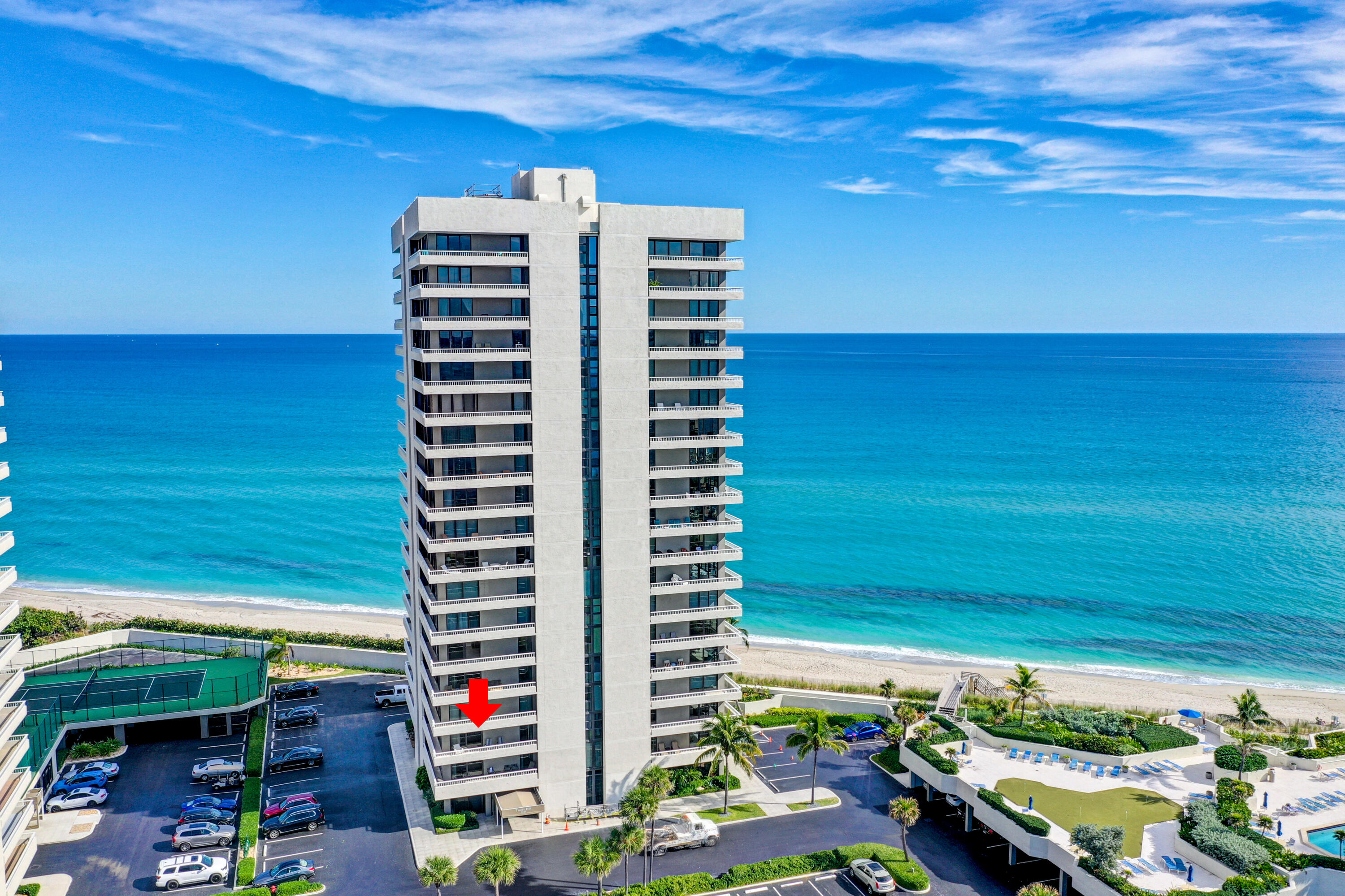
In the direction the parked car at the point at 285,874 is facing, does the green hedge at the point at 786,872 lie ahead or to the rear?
to the rear

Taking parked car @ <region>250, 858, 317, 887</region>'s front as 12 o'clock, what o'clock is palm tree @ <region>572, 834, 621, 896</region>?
The palm tree is roughly at 7 o'clock from the parked car.

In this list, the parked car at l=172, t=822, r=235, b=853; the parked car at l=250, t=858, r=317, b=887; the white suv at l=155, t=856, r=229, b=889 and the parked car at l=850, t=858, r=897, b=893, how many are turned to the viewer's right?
2

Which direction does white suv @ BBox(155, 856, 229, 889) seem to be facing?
to the viewer's right

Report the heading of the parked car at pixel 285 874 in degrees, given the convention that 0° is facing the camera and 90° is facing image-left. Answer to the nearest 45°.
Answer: approximately 90°

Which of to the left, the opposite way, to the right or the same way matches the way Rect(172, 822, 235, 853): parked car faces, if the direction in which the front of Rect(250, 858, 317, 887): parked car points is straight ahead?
the opposite way

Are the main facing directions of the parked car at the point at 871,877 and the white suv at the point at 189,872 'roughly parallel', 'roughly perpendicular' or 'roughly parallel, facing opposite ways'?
roughly perpendicular

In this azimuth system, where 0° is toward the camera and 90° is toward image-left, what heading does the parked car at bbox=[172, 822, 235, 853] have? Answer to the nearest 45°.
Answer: approximately 270°
